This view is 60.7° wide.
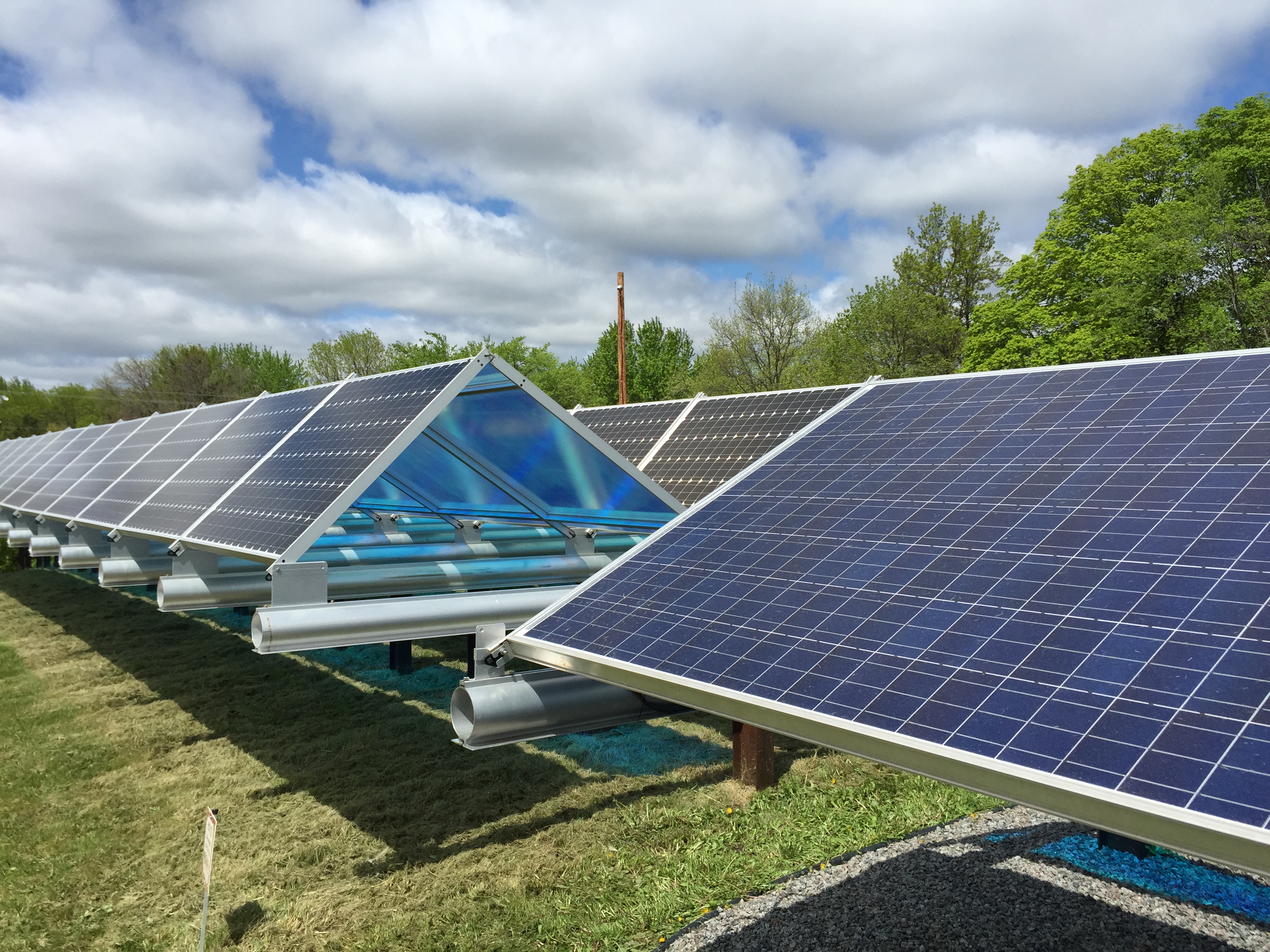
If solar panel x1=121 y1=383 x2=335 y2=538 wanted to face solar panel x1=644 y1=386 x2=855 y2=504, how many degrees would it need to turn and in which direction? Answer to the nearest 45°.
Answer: approximately 135° to its left

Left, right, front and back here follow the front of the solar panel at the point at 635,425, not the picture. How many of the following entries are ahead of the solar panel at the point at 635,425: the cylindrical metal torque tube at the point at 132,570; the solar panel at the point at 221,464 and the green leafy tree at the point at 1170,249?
2

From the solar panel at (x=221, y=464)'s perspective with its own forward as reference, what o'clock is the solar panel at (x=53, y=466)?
the solar panel at (x=53, y=466) is roughly at 4 o'clock from the solar panel at (x=221, y=464).

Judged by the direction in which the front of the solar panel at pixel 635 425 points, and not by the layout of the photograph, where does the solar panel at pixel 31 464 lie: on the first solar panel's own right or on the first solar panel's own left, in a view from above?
on the first solar panel's own right

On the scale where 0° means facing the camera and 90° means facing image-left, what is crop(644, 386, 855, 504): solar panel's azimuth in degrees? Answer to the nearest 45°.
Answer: approximately 45°

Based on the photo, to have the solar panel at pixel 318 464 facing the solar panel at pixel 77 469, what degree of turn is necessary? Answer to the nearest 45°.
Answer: approximately 135° to its right

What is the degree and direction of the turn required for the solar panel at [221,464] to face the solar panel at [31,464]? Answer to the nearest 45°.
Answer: approximately 135° to its right
